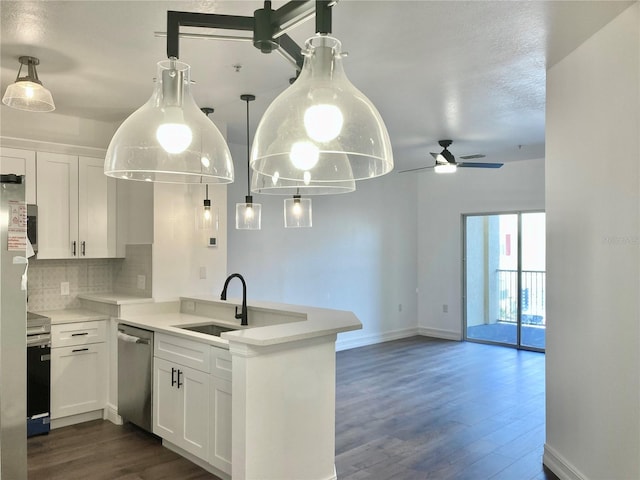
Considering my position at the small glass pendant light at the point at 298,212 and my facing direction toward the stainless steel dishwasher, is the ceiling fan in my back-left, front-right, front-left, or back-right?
back-right

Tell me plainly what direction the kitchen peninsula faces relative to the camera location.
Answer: facing the viewer and to the left of the viewer

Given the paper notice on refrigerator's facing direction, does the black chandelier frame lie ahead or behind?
ahead

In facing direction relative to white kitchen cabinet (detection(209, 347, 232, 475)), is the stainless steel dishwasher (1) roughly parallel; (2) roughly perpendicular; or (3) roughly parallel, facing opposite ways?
roughly parallel

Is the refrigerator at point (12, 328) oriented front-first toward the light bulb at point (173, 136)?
yes

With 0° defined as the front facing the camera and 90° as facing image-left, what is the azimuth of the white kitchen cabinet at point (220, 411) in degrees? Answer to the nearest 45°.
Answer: approximately 45°

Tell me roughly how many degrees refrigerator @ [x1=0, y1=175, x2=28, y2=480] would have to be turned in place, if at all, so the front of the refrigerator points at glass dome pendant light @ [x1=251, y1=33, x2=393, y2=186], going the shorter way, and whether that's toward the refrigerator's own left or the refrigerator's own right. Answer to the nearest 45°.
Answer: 0° — it already faces it

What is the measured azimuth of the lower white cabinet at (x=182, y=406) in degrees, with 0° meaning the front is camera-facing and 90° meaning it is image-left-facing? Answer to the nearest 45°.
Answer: approximately 45°

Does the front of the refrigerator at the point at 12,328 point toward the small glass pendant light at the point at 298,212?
no

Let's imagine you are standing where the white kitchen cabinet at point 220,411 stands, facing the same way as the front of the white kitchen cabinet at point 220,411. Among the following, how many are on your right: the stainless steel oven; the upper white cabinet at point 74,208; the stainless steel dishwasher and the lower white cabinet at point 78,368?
4
